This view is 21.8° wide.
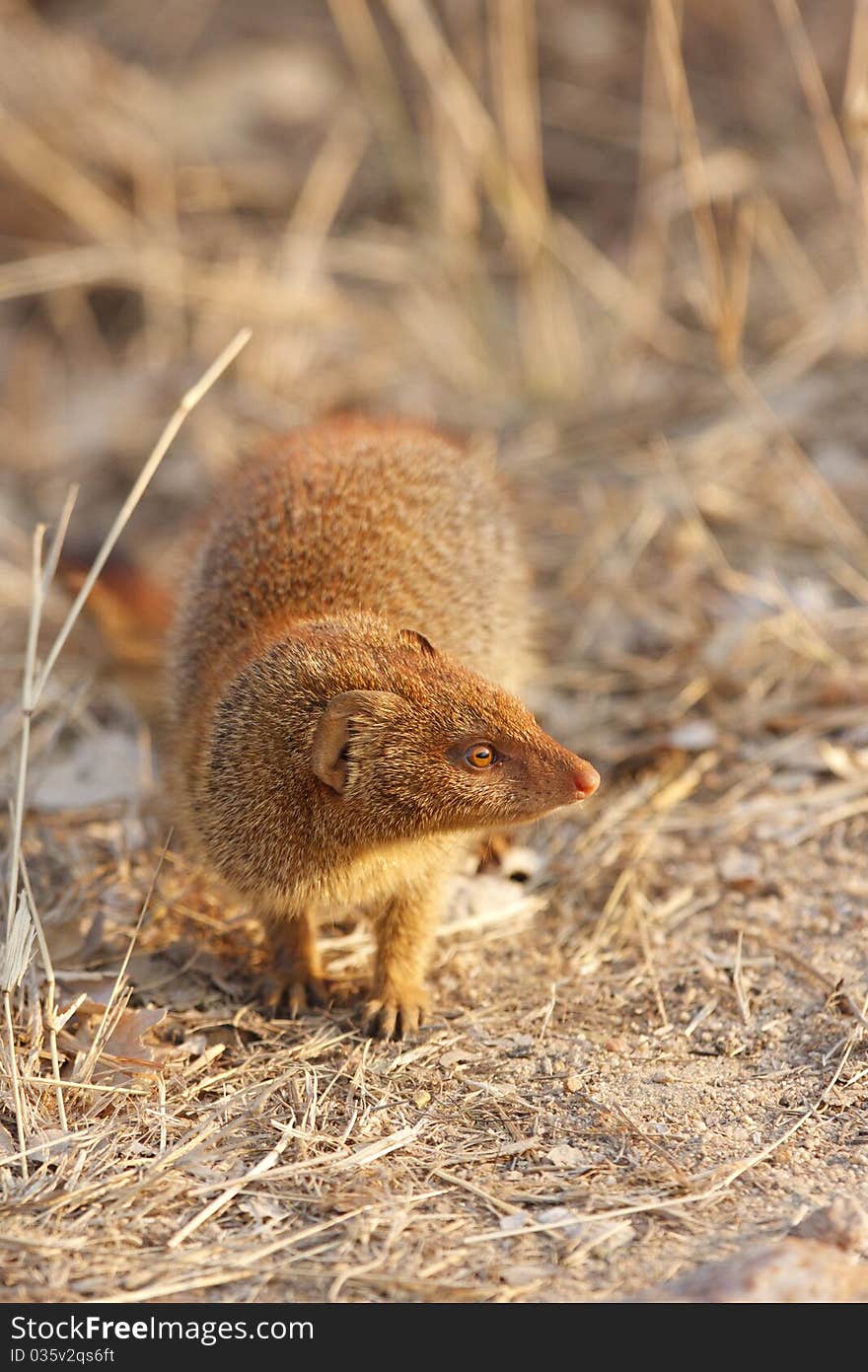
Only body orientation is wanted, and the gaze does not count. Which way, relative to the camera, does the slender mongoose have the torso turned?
toward the camera
